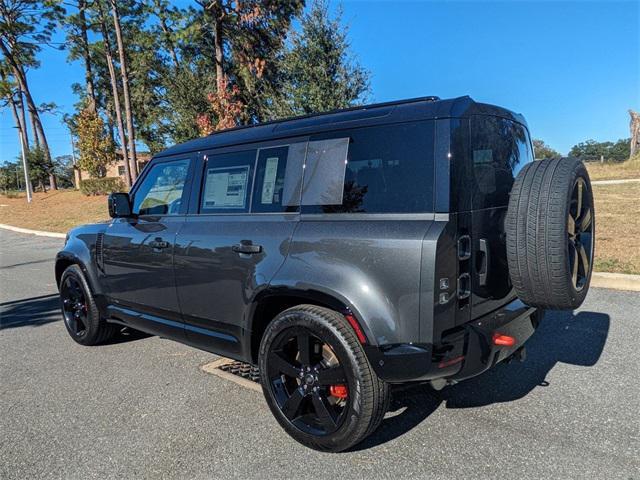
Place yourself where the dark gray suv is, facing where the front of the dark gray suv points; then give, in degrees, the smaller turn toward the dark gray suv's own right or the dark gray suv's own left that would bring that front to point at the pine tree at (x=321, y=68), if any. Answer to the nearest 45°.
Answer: approximately 45° to the dark gray suv's own right

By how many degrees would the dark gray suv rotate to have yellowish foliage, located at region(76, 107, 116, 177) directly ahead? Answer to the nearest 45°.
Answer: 0° — it already faces it

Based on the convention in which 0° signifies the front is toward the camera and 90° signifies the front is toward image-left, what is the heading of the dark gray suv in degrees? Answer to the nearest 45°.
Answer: approximately 135°

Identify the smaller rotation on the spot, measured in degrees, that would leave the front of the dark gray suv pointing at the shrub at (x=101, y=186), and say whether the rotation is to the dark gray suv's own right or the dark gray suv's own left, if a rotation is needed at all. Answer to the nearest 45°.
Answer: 0° — it already faces it

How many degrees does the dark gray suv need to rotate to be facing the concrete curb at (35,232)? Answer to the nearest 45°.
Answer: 0° — it already faces it
